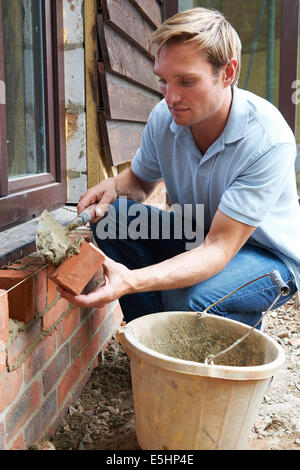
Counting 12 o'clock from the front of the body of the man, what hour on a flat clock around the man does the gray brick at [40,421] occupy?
The gray brick is roughly at 12 o'clock from the man.

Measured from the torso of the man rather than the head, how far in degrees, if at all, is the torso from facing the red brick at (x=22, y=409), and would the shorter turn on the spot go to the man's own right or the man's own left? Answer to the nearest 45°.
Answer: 0° — they already face it

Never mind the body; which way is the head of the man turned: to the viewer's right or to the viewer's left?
to the viewer's left

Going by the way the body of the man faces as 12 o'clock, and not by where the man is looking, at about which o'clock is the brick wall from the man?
The brick wall is roughly at 12 o'clock from the man.

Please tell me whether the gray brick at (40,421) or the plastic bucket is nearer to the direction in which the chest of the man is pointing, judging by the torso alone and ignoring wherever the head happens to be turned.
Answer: the gray brick

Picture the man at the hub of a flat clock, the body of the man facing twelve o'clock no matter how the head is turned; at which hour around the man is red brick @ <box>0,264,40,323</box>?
The red brick is roughly at 12 o'clock from the man.

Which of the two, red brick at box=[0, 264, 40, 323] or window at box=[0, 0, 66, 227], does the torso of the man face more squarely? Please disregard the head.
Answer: the red brick

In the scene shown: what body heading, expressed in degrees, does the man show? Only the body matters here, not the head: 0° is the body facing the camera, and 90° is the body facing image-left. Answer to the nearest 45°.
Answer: approximately 45°

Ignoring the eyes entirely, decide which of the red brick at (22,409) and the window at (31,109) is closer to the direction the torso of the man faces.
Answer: the red brick
